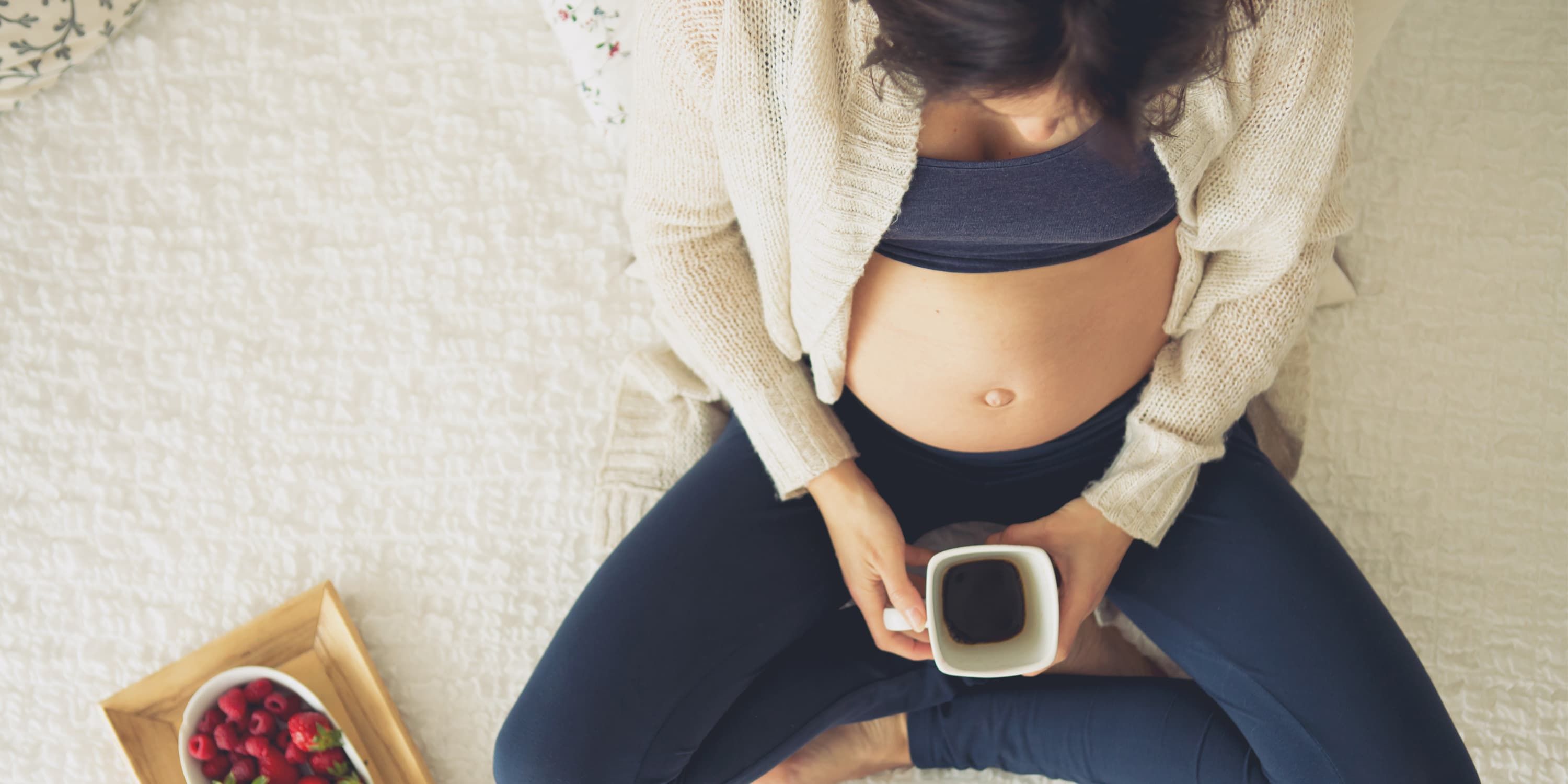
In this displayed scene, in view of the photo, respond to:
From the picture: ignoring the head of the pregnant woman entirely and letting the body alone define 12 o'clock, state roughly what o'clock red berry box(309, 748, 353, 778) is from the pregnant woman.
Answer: The red berry is roughly at 3 o'clock from the pregnant woman.

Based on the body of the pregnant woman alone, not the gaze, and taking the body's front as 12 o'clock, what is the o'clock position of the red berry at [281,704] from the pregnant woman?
The red berry is roughly at 3 o'clock from the pregnant woman.

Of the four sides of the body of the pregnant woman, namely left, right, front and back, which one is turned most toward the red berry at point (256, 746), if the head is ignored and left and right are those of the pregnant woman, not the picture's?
right

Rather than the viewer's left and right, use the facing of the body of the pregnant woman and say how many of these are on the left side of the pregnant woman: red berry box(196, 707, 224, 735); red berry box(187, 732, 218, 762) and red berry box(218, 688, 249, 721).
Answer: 0

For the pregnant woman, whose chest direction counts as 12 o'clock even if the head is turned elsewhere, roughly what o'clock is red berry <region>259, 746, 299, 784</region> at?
The red berry is roughly at 3 o'clock from the pregnant woman.

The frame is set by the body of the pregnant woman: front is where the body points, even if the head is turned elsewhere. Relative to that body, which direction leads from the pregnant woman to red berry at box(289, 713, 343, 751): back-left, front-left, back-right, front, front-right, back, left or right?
right

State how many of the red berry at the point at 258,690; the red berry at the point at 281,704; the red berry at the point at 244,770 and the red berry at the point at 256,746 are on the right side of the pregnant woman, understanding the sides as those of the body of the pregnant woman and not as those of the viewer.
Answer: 4

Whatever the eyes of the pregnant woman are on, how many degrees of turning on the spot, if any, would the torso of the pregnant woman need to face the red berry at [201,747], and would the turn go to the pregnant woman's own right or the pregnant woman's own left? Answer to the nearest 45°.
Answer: approximately 90° to the pregnant woman's own right

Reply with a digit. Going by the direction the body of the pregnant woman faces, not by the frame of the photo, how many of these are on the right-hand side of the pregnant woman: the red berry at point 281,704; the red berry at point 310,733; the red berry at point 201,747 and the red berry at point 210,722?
4

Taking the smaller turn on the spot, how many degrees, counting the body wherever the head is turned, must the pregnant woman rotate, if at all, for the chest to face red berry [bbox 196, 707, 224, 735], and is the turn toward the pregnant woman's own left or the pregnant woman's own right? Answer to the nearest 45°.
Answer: approximately 90° to the pregnant woman's own right

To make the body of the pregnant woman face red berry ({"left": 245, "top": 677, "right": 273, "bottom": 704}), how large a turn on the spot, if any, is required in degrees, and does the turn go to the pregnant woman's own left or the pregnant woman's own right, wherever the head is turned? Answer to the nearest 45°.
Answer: approximately 90° to the pregnant woman's own right

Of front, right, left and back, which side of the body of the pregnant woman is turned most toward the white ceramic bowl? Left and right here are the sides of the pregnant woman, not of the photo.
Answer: right

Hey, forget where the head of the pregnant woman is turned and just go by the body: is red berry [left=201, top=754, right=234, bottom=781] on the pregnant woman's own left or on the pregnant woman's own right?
on the pregnant woman's own right

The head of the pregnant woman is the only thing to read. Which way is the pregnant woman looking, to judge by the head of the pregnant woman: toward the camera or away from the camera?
toward the camera

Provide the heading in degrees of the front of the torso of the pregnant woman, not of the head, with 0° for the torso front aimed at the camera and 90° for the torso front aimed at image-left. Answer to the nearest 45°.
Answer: approximately 0°

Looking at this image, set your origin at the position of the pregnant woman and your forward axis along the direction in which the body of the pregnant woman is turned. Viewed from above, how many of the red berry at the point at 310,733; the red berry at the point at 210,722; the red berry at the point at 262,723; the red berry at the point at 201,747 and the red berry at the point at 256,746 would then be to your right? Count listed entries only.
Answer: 5
